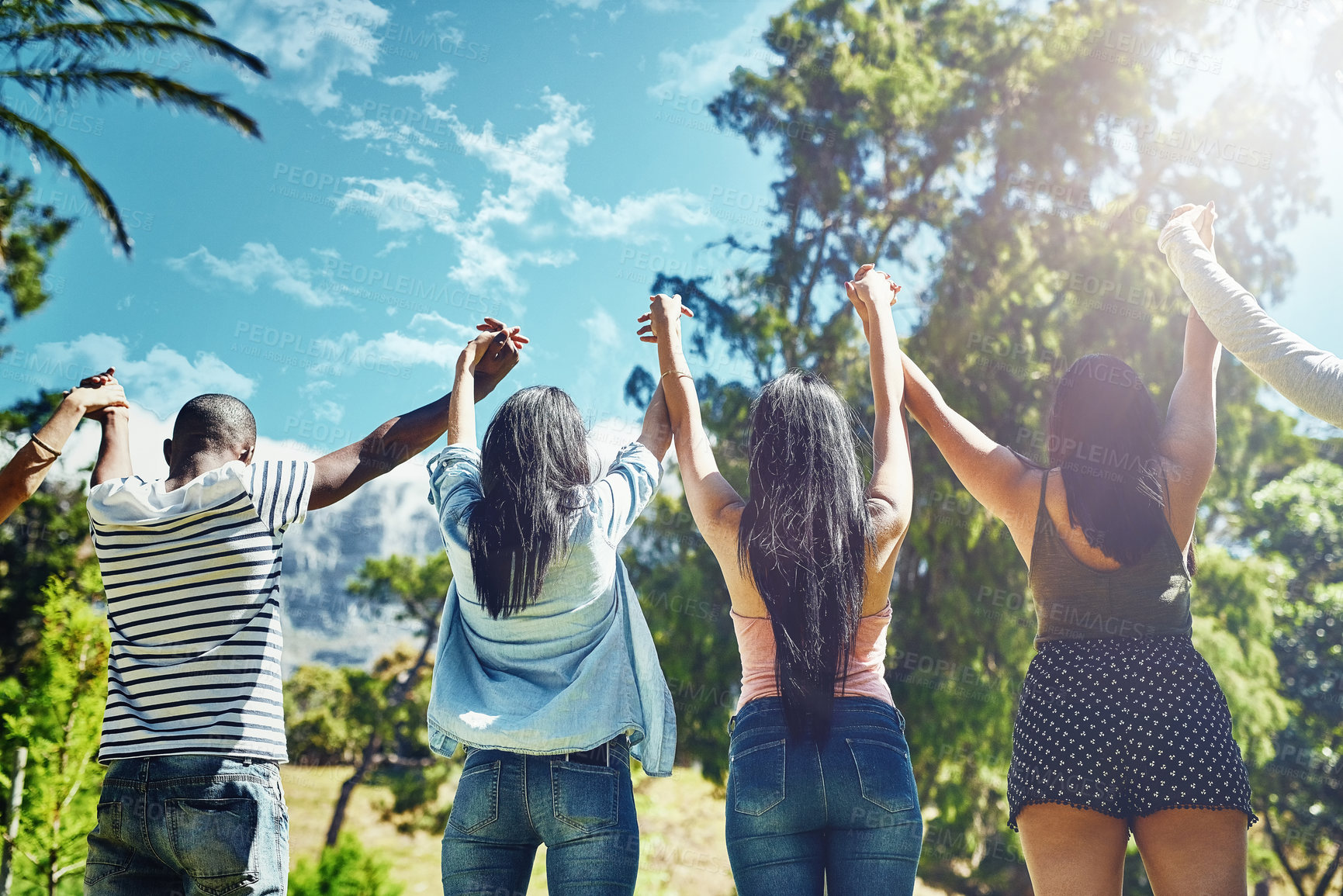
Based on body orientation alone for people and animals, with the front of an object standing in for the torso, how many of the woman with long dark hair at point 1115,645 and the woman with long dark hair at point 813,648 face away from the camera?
2

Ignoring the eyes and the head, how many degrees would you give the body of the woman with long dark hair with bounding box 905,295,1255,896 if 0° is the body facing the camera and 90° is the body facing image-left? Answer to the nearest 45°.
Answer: approximately 180°

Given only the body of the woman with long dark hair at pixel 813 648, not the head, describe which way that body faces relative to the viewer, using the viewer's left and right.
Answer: facing away from the viewer

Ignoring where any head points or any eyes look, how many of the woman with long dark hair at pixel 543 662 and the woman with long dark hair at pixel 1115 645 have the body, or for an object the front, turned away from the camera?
2

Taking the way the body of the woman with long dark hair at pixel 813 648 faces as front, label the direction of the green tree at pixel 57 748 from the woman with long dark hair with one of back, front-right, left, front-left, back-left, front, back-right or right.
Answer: front-left

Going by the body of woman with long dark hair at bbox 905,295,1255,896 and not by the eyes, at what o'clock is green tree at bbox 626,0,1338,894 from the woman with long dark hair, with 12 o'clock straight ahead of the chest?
The green tree is roughly at 12 o'clock from the woman with long dark hair.

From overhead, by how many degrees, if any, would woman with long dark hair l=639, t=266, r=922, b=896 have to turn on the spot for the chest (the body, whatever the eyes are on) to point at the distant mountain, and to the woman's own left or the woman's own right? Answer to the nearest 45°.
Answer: approximately 45° to the woman's own left

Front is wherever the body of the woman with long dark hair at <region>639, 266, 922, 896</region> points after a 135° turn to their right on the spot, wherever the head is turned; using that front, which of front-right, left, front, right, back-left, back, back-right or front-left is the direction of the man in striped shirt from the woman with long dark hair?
back-right

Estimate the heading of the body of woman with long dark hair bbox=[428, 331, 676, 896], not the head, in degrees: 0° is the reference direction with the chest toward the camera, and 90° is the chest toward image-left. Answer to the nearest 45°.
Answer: approximately 180°
